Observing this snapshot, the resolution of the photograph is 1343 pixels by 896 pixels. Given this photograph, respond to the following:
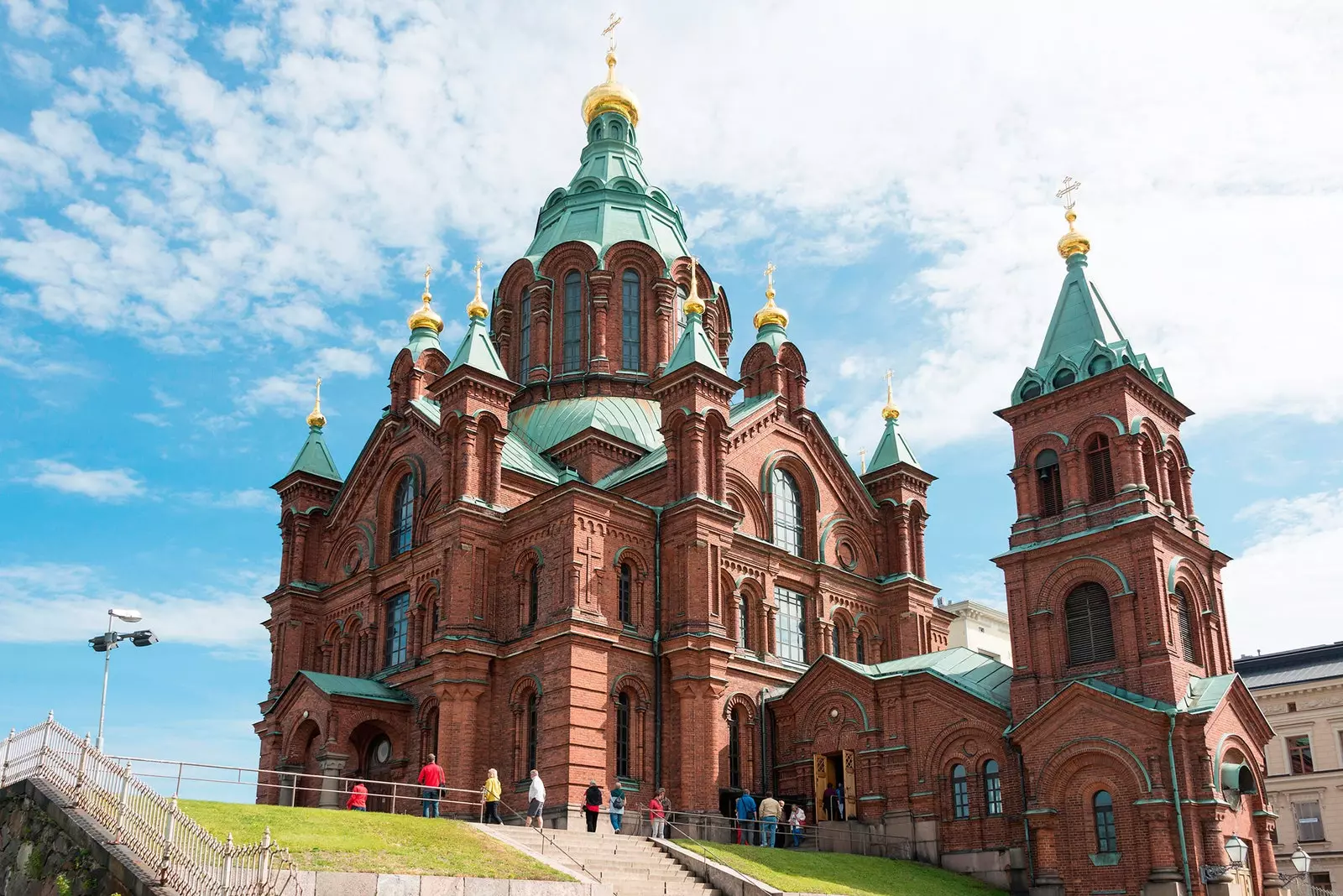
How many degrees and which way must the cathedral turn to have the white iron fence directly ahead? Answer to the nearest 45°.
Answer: approximately 90° to its right

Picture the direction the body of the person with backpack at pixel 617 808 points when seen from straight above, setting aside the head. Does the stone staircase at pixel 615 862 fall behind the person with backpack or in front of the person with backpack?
behind

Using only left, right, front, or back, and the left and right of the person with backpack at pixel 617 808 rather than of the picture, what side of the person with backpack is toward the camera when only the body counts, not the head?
back

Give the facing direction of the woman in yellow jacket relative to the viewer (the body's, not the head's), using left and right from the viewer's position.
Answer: facing to the left of the viewer

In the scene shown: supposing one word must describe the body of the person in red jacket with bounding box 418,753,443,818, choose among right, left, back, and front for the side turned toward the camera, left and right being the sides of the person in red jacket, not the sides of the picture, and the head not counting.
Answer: back
